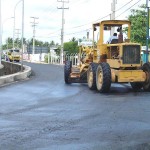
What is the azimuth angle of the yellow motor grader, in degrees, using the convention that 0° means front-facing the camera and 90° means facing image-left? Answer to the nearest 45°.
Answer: approximately 135°
